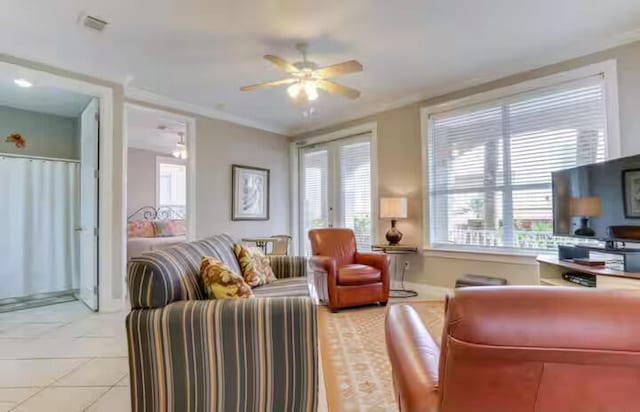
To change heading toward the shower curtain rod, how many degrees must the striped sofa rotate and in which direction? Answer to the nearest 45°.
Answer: approximately 135° to its left

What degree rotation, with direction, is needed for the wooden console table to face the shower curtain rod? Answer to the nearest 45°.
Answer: approximately 45° to its right

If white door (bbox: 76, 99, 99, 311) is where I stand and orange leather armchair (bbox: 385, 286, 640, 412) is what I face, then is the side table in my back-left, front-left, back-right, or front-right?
front-left

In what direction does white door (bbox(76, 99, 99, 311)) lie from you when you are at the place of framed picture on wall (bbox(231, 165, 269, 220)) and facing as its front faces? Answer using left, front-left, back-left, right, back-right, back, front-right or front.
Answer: right

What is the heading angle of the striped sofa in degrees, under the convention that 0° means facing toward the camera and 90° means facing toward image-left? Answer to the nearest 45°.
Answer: approximately 270°

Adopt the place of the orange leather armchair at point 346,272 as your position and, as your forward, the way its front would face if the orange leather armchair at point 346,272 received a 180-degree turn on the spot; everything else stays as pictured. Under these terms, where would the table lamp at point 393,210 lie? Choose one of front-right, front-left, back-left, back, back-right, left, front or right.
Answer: right

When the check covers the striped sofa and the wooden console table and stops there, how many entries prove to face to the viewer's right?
1

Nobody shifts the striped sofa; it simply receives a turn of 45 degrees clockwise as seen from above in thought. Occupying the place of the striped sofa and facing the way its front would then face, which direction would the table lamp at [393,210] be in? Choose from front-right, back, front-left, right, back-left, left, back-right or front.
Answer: left

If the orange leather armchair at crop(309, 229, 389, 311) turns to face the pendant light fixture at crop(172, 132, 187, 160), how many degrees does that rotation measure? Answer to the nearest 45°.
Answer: approximately 180°

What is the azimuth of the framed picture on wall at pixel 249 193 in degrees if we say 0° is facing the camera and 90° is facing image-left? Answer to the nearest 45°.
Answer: approximately 315°

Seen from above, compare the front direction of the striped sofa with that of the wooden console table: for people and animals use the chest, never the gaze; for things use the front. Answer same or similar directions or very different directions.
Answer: very different directions

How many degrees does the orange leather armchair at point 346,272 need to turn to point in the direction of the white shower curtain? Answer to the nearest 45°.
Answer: approximately 135° to its right

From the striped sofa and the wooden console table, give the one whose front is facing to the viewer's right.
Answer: the striped sofa

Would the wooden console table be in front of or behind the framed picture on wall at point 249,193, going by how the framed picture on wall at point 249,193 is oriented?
in front

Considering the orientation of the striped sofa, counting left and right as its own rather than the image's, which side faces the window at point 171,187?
left

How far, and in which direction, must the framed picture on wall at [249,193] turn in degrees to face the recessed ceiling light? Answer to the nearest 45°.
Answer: approximately 90° to its right
